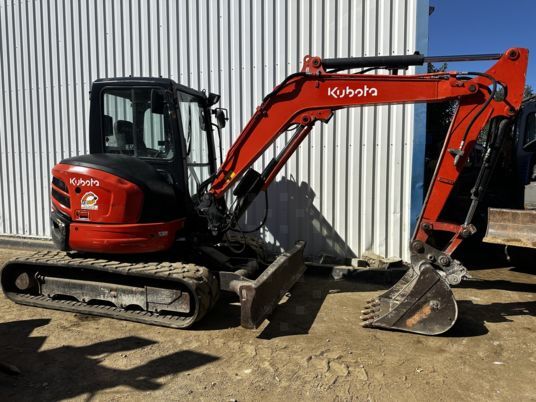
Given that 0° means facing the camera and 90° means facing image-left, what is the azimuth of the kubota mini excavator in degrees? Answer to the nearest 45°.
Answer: approximately 315°
